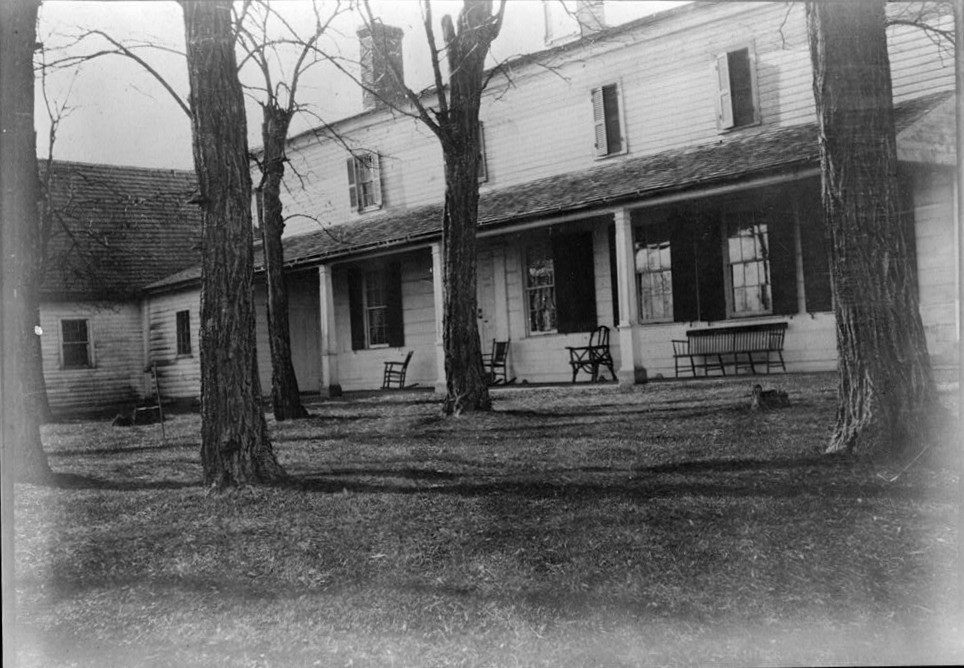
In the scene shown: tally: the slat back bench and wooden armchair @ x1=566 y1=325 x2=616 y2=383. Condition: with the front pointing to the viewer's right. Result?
0

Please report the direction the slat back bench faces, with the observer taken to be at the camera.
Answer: facing the viewer and to the left of the viewer

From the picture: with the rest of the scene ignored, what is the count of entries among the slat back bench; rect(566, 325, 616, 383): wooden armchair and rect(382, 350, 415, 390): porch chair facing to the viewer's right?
0

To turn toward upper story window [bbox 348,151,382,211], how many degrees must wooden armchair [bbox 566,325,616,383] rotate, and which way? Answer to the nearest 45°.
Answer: approximately 90° to its right

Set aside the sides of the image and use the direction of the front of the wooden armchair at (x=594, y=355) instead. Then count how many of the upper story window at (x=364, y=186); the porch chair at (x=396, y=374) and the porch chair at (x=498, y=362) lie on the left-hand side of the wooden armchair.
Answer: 0

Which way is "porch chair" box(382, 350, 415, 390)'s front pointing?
to the viewer's left

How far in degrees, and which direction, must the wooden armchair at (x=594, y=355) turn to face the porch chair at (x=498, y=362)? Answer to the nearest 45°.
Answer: approximately 90° to its right

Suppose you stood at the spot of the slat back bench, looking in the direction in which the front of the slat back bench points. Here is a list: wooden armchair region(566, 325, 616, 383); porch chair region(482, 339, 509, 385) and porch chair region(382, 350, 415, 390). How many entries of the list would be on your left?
0

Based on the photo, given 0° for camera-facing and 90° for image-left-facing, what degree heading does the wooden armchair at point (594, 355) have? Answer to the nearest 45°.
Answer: approximately 45°

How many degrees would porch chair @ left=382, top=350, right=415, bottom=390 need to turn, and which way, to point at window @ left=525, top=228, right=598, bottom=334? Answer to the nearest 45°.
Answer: approximately 135° to its left
